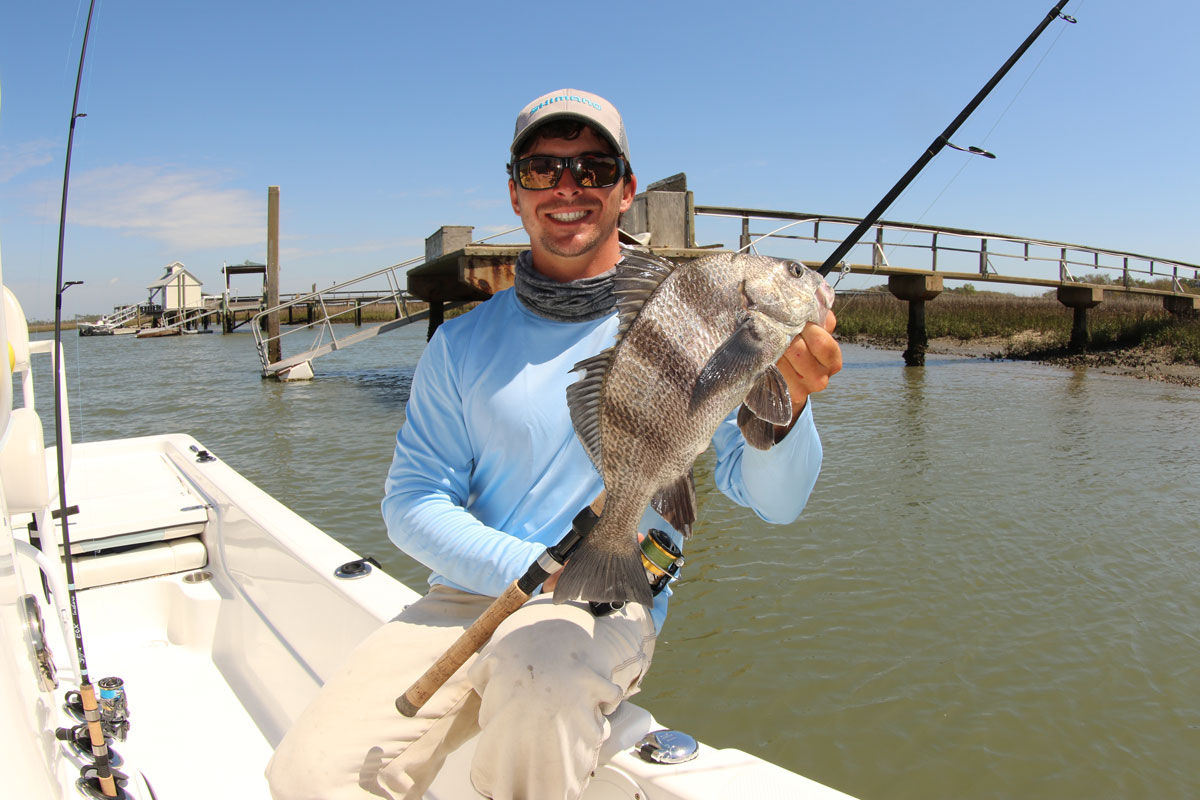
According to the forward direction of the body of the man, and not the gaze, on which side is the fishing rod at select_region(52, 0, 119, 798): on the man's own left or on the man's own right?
on the man's own right

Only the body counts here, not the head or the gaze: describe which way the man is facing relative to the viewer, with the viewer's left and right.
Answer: facing the viewer

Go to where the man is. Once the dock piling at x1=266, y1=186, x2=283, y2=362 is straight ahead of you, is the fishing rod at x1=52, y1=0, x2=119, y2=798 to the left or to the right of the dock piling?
left

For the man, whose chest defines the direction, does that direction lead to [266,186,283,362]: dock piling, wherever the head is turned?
no

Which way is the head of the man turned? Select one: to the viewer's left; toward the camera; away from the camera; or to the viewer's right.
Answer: toward the camera
